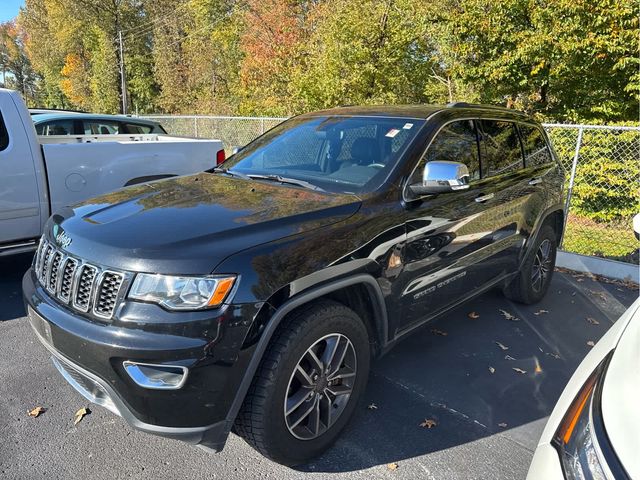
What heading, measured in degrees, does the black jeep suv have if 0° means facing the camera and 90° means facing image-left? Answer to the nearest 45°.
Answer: approximately 45°

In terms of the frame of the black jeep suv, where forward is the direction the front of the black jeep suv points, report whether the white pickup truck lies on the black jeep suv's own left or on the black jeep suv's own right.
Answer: on the black jeep suv's own right

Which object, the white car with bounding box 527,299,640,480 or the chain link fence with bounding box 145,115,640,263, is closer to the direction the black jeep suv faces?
the white car

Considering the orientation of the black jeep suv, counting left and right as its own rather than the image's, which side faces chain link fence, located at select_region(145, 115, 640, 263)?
back

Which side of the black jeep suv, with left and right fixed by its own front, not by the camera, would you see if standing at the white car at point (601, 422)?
left

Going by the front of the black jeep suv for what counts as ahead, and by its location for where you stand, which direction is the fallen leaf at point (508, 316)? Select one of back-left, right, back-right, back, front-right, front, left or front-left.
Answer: back
